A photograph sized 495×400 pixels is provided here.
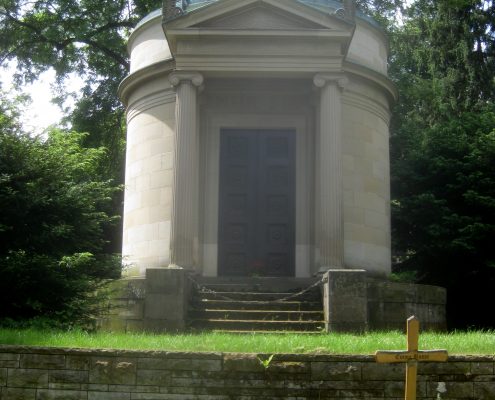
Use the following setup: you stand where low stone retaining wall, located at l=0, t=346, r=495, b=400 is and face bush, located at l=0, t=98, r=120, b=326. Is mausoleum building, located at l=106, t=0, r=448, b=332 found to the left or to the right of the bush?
right

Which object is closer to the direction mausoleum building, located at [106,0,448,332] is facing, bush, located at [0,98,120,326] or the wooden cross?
the wooden cross

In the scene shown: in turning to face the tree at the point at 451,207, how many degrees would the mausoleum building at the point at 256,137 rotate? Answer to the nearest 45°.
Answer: approximately 135° to its left

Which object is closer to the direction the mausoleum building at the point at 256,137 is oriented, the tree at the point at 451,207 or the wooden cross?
the wooden cross

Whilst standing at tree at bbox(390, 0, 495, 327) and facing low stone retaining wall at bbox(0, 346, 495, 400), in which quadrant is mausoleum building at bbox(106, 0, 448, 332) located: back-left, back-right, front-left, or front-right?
front-right

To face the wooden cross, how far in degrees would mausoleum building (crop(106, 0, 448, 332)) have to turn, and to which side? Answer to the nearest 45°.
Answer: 0° — it already faces it

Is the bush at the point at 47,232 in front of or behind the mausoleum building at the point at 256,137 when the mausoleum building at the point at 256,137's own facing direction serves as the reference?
in front

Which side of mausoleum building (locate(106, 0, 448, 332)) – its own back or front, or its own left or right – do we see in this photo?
front

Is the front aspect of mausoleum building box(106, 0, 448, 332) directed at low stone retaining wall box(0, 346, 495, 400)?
yes

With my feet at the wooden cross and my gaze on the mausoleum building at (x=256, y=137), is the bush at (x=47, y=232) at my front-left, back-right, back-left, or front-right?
front-left
